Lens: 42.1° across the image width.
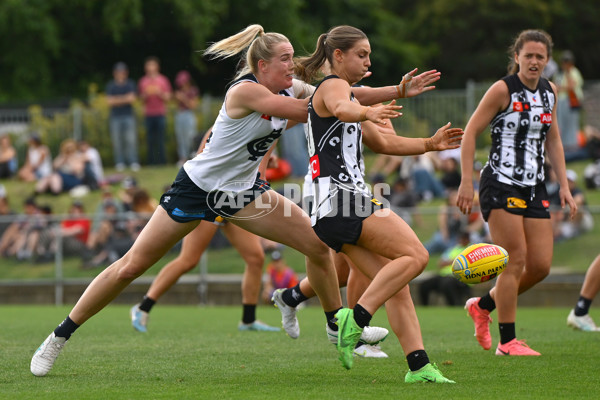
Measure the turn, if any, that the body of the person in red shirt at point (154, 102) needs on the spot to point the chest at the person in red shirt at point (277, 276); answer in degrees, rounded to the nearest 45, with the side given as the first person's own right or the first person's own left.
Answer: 0° — they already face them

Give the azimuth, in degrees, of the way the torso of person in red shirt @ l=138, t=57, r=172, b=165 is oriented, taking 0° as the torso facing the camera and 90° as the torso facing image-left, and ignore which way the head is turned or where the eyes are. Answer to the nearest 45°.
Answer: approximately 0°

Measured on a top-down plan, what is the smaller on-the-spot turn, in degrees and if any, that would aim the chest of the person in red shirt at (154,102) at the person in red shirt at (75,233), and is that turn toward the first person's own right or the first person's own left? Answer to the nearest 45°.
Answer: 0° — they already face them
